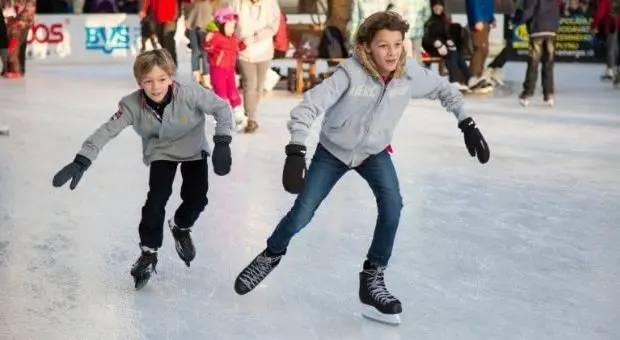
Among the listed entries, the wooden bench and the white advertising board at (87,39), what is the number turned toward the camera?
2

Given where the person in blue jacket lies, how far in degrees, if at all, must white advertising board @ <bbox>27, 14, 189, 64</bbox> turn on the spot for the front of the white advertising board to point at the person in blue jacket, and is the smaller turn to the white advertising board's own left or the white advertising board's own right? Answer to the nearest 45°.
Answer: approximately 45° to the white advertising board's own left

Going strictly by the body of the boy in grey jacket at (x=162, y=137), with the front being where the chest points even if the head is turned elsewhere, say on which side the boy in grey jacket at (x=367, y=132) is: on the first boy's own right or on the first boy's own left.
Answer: on the first boy's own left

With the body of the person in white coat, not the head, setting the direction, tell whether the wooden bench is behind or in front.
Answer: behind

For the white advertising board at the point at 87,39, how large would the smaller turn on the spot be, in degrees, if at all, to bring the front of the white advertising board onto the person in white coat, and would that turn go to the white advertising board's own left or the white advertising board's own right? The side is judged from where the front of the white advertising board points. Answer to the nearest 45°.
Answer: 0° — it already faces them

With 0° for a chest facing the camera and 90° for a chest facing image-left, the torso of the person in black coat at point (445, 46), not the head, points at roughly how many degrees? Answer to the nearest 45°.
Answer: approximately 315°

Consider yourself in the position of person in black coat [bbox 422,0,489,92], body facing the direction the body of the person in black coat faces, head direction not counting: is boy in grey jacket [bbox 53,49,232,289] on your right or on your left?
on your right

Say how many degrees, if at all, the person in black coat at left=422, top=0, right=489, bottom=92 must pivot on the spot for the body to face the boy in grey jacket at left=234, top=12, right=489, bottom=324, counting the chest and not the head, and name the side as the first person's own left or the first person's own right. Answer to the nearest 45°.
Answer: approximately 45° to the first person's own right

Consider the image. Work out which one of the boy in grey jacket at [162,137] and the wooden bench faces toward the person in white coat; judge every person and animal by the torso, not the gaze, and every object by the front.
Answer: the wooden bench

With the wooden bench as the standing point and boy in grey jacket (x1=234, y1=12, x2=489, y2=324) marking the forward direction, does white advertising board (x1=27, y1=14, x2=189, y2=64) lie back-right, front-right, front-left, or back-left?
back-right

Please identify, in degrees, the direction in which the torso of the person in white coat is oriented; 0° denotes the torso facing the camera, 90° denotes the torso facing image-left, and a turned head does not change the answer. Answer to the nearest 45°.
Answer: approximately 0°
